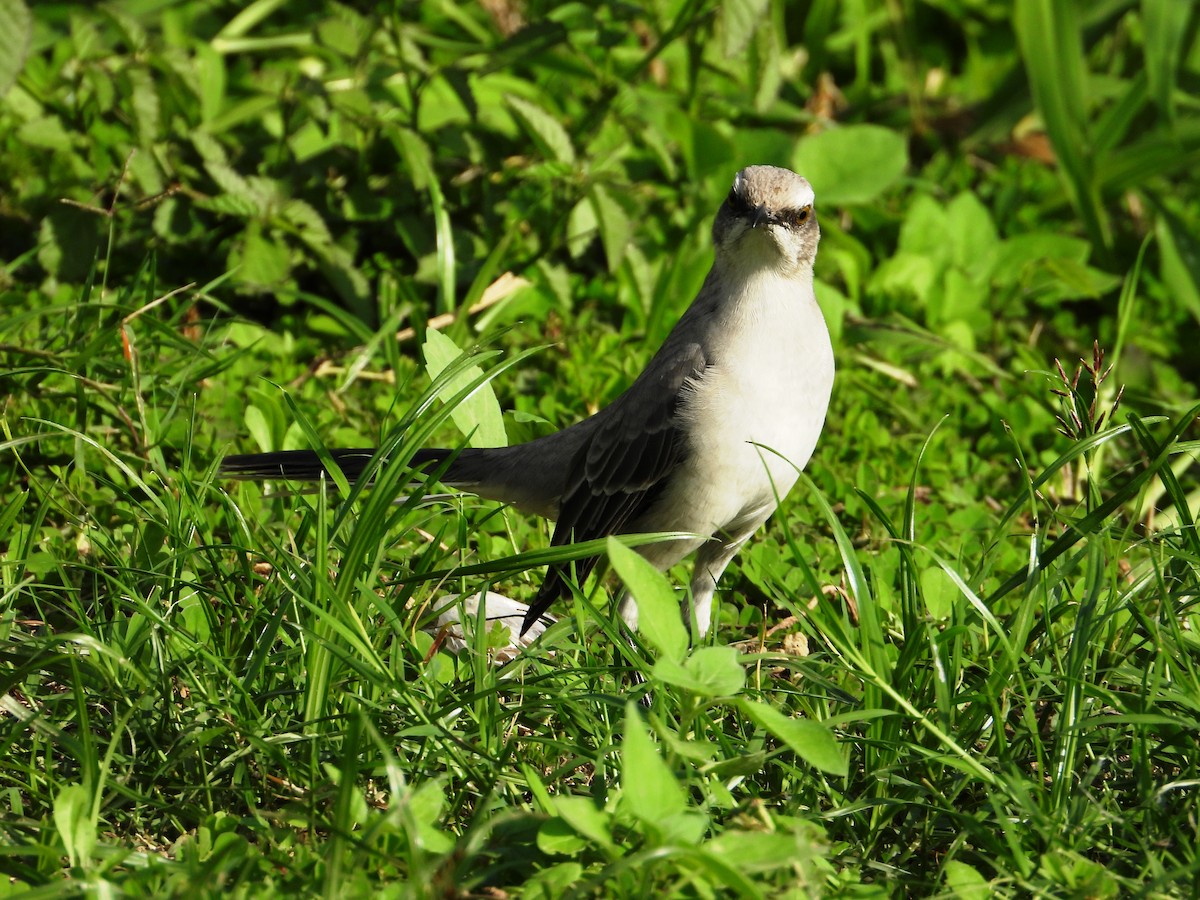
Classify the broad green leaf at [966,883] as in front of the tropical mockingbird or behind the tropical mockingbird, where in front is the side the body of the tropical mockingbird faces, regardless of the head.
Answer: in front

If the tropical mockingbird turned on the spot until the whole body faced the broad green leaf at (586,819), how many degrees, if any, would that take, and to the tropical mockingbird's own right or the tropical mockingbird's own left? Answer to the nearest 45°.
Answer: approximately 45° to the tropical mockingbird's own right

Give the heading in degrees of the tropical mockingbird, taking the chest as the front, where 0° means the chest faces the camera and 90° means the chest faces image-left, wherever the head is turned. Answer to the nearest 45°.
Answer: approximately 315°

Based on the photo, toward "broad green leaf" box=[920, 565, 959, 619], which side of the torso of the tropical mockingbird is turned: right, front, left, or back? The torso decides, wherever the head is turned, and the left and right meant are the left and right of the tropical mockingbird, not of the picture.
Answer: front

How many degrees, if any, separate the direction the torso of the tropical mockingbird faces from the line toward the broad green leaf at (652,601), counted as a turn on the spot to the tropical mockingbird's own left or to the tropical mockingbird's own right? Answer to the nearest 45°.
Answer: approximately 45° to the tropical mockingbird's own right

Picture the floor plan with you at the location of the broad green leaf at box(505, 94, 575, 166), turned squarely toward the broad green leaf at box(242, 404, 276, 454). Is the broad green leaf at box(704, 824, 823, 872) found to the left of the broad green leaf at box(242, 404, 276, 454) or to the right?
left

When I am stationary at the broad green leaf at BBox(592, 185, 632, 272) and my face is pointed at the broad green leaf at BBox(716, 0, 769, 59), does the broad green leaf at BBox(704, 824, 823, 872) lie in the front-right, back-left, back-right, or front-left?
back-right

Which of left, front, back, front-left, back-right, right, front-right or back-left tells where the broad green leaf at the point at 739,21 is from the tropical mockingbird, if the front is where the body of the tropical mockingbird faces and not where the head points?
back-left

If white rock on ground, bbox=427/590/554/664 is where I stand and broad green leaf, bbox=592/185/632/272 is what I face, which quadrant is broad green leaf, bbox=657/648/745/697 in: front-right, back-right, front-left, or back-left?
back-right

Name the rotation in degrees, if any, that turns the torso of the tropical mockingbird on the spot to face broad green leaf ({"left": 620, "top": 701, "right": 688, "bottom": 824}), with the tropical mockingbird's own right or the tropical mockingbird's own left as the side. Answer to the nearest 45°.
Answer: approximately 45° to the tropical mockingbird's own right

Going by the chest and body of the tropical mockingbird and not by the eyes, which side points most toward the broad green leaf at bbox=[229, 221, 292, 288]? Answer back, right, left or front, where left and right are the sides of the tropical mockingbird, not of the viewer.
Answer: back

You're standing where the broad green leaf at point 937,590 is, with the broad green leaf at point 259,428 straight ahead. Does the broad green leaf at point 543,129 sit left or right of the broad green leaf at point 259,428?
right
